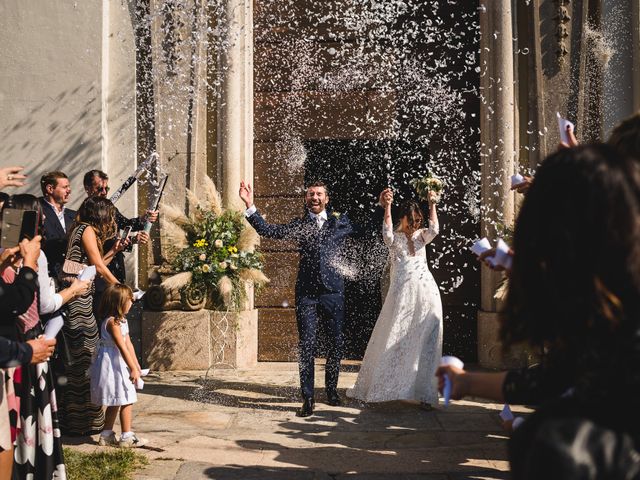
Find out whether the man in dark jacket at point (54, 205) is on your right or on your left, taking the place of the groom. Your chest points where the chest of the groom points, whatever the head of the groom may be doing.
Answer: on your right

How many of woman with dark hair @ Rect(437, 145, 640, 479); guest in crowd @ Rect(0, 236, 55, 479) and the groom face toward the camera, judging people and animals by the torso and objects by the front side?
1

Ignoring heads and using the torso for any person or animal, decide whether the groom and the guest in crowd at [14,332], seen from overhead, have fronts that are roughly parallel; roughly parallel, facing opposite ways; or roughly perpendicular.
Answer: roughly perpendicular

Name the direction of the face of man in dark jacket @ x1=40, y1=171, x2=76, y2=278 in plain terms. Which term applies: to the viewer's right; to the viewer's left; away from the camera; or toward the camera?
to the viewer's right

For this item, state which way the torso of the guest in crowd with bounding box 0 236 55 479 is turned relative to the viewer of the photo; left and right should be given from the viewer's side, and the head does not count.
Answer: facing to the right of the viewer

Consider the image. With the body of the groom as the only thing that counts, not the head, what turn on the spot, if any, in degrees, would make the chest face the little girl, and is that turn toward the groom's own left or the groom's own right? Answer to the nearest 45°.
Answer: approximately 45° to the groom's own right

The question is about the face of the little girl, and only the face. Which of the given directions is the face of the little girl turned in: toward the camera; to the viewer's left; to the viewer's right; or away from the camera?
to the viewer's right

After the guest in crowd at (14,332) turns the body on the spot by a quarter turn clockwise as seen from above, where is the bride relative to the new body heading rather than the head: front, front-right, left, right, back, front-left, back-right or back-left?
back-left

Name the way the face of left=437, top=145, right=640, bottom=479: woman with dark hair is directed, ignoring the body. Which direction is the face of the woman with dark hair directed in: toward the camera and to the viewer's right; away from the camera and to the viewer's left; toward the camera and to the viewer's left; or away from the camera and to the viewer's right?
away from the camera and to the viewer's left

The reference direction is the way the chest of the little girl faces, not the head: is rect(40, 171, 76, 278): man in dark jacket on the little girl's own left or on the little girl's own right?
on the little girl's own left

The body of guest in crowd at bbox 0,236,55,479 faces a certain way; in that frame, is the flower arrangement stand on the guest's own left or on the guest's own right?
on the guest's own left

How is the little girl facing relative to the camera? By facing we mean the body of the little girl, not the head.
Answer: to the viewer's right

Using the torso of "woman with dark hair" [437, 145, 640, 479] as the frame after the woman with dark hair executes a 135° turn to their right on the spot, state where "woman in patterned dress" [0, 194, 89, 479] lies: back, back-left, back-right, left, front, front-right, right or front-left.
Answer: back-left
